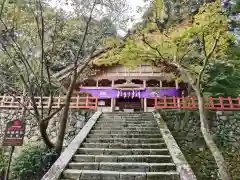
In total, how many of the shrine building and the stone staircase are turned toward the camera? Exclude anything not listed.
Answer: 2

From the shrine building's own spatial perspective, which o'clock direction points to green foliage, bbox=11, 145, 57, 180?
The green foliage is roughly at 1 o'clock from the shrine building.

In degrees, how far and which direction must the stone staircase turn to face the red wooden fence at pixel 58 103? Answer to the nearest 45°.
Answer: approximately 135° to its right

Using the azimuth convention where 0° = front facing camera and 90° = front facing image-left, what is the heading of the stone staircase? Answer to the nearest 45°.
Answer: approximately 0°

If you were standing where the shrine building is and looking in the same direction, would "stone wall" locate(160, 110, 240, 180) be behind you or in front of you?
in front

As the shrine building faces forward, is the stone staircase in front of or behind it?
in front

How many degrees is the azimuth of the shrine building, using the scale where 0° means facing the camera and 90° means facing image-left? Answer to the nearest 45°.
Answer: approximately 0°
